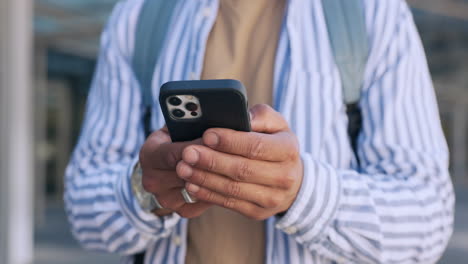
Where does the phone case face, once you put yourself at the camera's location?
facing away from the viewer

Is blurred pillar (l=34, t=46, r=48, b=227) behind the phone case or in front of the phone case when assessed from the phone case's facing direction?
in front

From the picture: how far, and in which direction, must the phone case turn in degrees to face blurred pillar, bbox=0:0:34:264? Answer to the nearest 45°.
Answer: approximately 45° to its left
